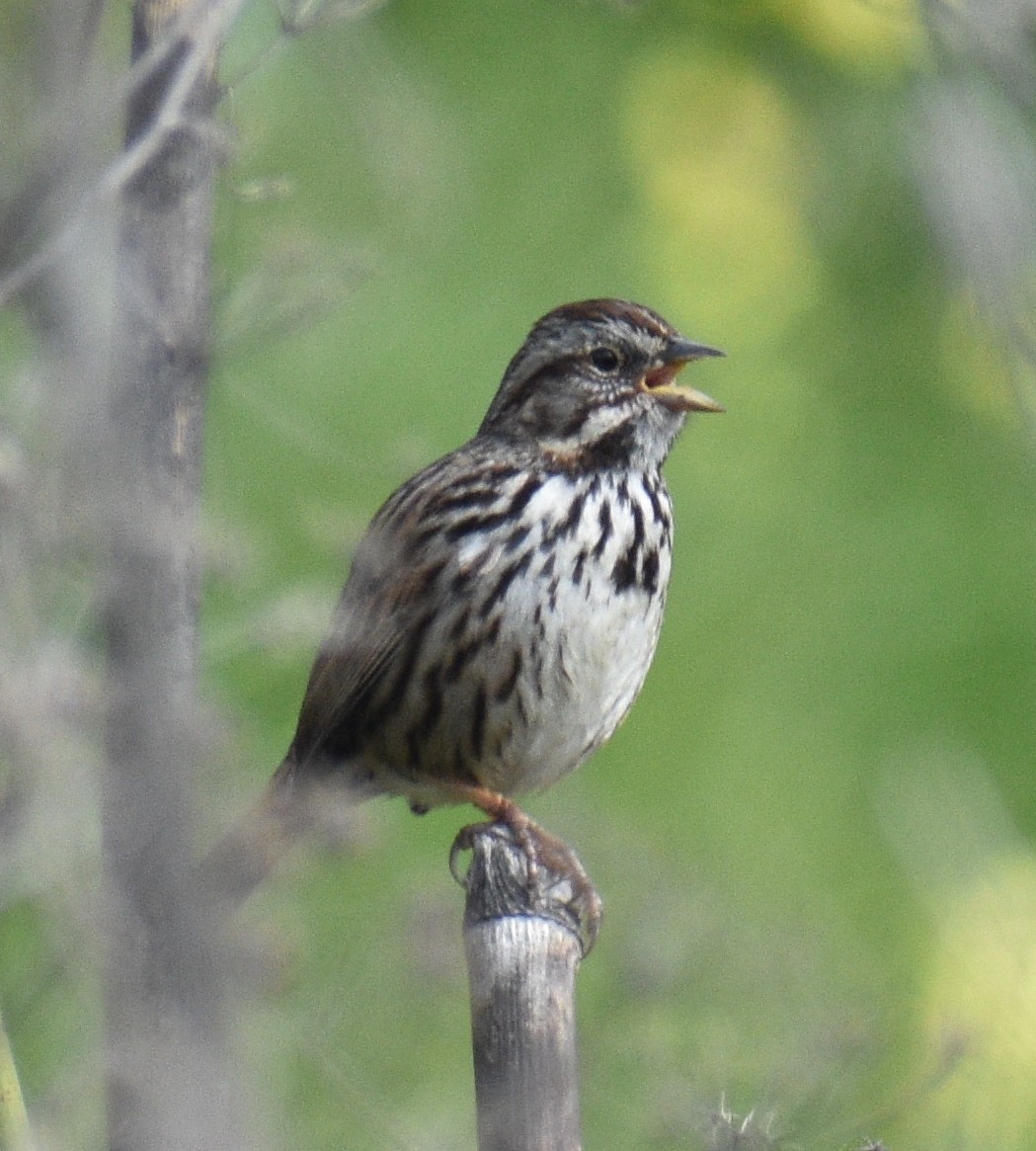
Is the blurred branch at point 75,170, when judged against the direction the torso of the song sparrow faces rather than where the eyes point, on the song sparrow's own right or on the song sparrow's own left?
on the song sparrow's own right

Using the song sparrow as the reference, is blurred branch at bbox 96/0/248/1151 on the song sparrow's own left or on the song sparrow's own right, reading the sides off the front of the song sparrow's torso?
on the song sparrow's own right

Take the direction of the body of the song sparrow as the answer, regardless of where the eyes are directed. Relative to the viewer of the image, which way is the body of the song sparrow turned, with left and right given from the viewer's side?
facing the viewer and to the right of the viewer

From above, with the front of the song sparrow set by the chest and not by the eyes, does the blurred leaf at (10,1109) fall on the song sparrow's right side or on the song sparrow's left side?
on the song sparrow's right side
